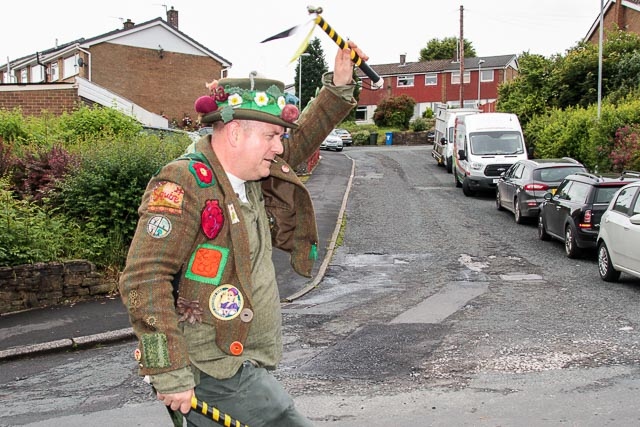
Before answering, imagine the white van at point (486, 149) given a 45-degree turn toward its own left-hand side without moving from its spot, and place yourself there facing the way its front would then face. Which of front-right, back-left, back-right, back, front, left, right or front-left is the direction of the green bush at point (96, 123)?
right

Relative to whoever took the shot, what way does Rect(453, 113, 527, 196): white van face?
facing the viewer

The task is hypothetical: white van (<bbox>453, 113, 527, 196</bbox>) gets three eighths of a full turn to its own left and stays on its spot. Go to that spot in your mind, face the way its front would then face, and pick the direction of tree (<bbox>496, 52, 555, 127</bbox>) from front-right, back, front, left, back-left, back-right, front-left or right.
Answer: front-left

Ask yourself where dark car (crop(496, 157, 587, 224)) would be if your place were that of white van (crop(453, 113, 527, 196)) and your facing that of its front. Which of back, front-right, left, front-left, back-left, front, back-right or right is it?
front

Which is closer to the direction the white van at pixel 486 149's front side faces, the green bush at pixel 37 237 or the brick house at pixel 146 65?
the green bush

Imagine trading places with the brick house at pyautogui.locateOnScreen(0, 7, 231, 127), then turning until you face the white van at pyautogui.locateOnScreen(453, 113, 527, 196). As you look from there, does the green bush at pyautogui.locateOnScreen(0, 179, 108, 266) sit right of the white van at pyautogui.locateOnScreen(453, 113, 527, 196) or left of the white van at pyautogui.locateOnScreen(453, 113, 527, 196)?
right
